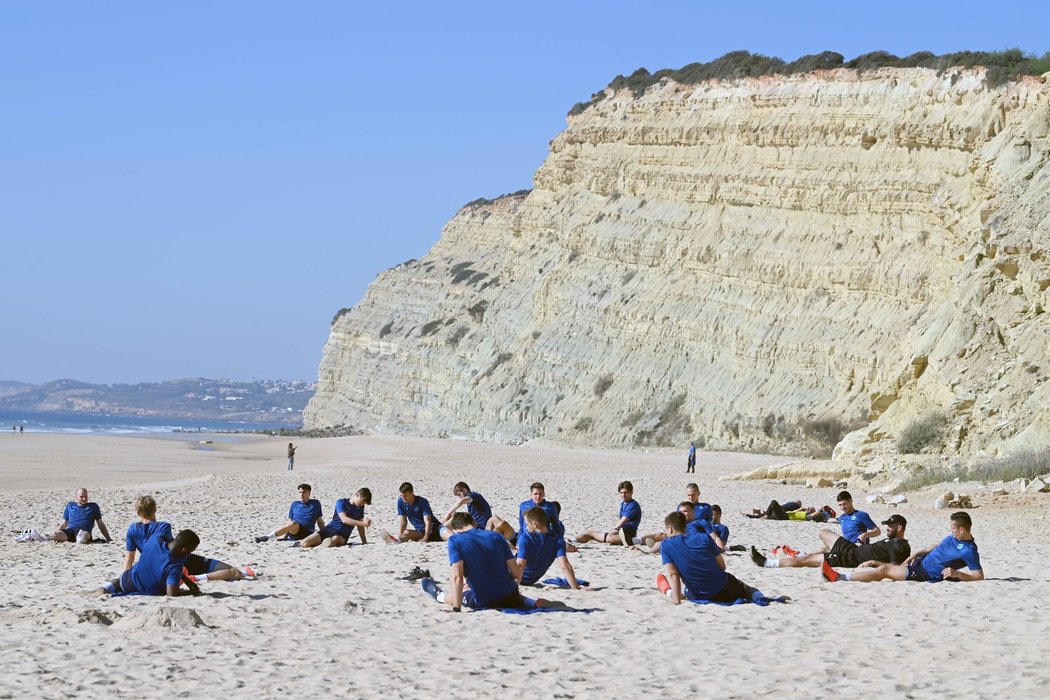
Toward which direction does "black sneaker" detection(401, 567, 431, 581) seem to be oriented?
to the viewer's left

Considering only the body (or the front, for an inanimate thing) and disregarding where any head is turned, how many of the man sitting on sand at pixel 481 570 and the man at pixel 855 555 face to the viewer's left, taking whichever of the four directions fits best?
1

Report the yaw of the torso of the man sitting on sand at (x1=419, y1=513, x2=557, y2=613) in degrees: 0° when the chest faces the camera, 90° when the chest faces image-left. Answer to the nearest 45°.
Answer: approximately 180°

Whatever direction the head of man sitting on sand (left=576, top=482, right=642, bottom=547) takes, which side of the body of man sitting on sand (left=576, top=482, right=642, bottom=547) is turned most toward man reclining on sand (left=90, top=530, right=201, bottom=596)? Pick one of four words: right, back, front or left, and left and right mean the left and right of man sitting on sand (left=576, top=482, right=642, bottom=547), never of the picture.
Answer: front

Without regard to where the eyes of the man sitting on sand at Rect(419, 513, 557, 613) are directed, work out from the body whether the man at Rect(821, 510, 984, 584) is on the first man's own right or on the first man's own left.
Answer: on the first man's own right

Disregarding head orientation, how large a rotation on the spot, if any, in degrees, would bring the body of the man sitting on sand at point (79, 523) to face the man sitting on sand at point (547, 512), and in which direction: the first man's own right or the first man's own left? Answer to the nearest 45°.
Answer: approximately 90° to the first man's own left

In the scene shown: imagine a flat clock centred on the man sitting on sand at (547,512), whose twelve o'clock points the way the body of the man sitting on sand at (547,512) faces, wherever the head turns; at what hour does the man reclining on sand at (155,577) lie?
the man reclining on sand at (155,577) is roughly at 2 o'clock from the man sitting on sand at (547,512).

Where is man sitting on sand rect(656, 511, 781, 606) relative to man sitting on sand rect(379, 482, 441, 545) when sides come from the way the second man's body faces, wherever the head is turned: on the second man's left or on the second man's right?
on the second man's left

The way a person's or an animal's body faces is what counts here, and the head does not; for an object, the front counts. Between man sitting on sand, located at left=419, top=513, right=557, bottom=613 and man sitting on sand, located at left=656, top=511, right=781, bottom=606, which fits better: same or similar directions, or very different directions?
same or similar directions

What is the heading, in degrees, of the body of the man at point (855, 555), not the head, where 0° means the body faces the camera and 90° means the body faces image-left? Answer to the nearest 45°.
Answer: approximately 90°

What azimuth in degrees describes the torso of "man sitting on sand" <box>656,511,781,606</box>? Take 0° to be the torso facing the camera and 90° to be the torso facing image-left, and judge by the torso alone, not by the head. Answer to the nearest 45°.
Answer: approximately 180°

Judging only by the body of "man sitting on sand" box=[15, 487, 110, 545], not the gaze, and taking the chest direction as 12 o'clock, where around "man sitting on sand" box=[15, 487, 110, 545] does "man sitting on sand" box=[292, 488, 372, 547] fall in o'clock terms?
"man sitting on sand" box=[292, 488, 372, 547] is roughly at 9 o'clock from "man sitting on sand" box=[15, 487, 110, 545].

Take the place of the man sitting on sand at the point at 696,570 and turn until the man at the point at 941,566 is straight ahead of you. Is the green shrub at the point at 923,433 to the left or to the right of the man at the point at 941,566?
left

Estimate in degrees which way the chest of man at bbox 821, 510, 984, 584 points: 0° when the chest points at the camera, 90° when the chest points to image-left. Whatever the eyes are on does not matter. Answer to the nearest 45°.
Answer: approximately 90°

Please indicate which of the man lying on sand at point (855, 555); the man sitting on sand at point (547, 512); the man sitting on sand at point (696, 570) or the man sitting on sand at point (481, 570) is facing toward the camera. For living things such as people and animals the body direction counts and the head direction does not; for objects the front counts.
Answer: the man sitting on sand at point (547, 512)

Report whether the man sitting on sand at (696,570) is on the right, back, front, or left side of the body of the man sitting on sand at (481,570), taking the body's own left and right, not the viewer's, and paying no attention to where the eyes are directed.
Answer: right

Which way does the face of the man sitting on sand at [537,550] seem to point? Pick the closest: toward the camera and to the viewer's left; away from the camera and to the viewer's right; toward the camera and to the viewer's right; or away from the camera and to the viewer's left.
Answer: away from the camera and to the viewer's left
